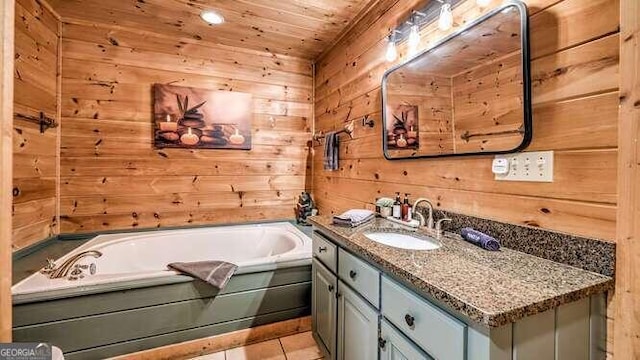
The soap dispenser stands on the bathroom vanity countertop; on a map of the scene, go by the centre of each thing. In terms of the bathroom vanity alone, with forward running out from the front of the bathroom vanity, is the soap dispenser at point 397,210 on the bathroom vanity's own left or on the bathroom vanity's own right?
on the bathroom vanity's own right

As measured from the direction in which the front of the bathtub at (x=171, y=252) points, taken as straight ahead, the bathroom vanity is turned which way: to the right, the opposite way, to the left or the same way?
to the right

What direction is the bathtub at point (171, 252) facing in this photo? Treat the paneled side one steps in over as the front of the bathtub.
toward the camera

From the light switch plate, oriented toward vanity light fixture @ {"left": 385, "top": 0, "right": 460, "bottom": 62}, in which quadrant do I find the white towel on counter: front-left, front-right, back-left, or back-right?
front-left

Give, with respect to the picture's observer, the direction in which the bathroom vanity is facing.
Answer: facing the viewer and to the left of the viewer

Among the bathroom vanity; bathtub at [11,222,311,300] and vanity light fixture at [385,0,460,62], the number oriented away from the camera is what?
0

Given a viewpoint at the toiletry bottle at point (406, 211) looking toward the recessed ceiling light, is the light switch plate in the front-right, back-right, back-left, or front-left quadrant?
back-left

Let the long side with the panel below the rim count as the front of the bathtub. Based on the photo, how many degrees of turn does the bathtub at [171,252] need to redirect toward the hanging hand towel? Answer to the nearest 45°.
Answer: approximately 90° to its left

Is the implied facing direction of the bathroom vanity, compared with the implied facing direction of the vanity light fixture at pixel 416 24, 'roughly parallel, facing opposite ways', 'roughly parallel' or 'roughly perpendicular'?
roughly parallel

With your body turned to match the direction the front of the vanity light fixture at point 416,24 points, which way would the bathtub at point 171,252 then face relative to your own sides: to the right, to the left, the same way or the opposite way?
to the left

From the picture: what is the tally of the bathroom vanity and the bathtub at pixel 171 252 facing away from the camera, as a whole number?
0

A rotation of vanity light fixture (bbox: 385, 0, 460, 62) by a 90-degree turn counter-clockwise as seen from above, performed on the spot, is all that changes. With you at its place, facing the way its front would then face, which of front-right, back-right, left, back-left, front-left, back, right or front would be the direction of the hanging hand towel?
back
